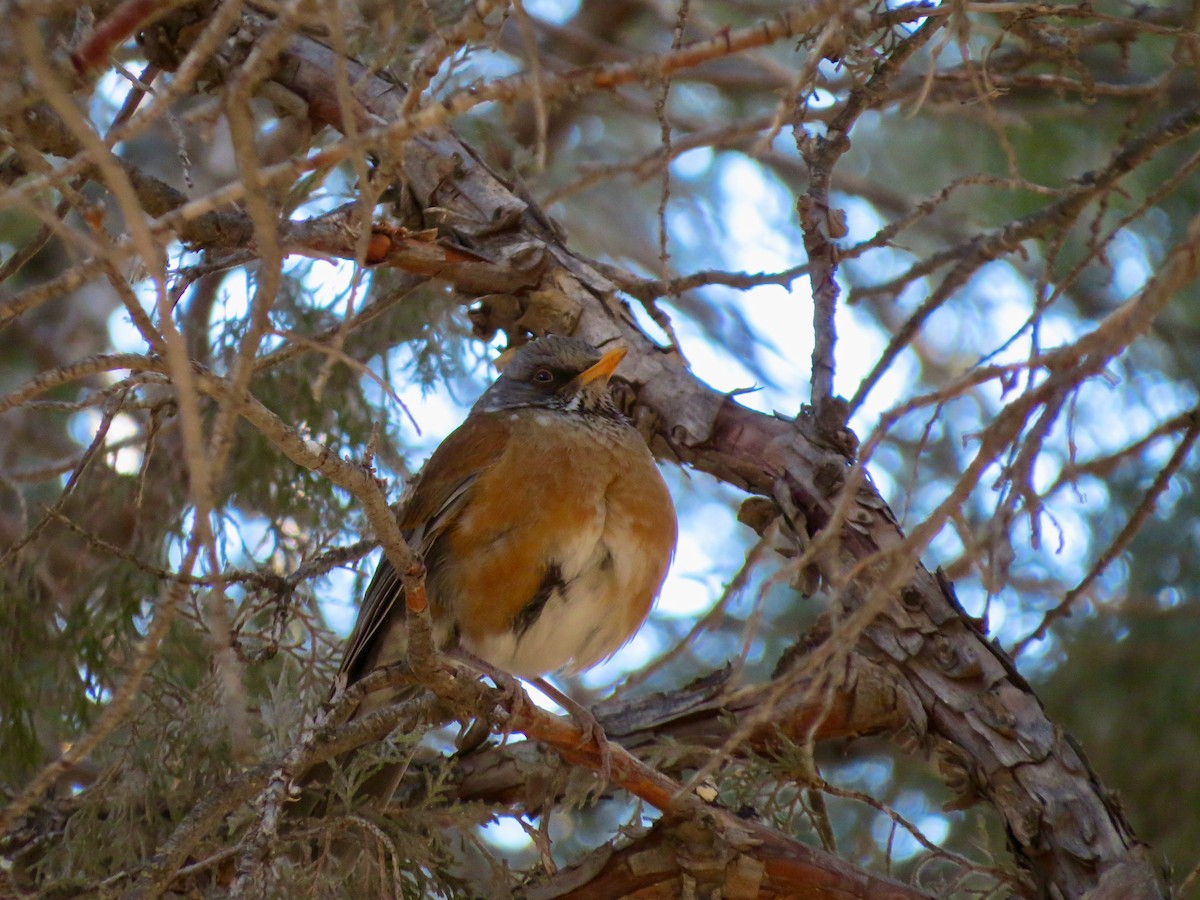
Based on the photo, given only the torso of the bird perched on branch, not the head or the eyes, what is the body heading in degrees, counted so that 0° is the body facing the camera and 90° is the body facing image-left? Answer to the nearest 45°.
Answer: approximately 315°
